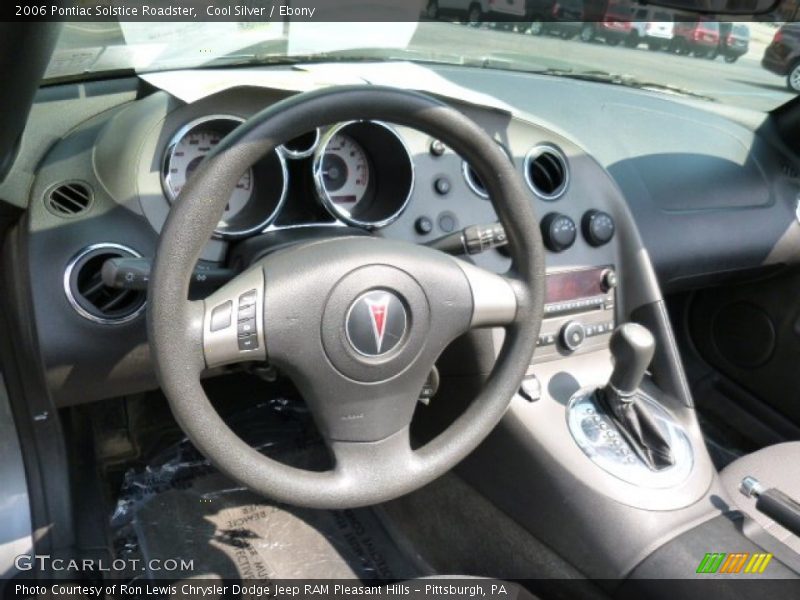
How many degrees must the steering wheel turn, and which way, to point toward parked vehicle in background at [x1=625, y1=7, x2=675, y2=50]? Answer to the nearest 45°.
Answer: approximately 135° to its left

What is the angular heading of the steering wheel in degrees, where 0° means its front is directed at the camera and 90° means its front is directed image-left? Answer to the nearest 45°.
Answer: approximately 0°

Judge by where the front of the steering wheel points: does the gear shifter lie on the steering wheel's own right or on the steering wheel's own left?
on the steering wheel's own left

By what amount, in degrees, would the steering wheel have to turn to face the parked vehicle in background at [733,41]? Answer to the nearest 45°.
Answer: approximately 135° to its left

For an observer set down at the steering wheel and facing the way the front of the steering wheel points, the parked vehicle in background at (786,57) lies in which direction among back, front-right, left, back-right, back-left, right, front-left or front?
back-left

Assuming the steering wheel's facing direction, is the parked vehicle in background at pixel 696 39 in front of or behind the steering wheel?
behind
